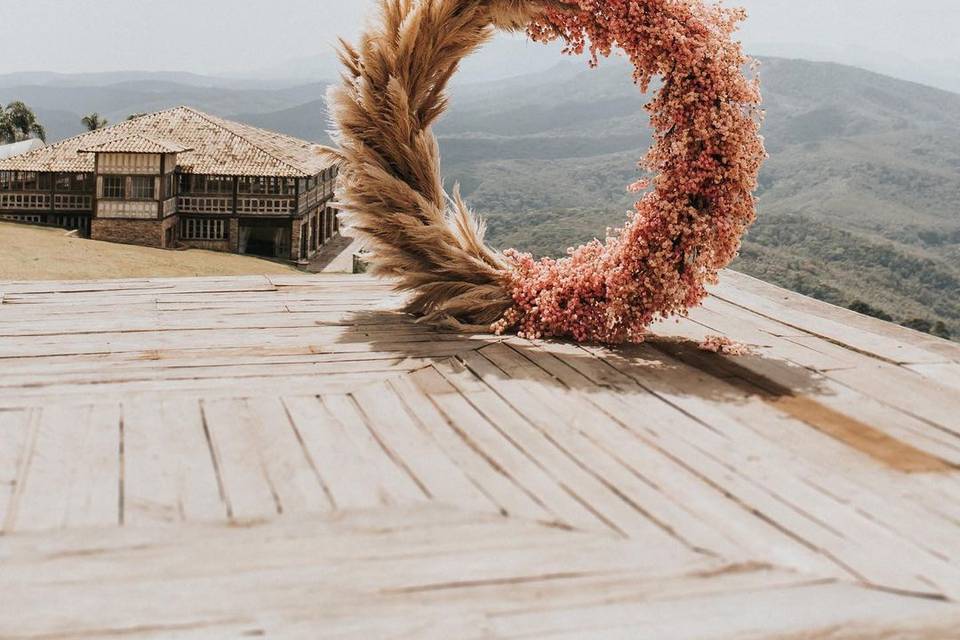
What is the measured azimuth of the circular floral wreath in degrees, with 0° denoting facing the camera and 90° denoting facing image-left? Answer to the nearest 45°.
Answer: approximately 0°
